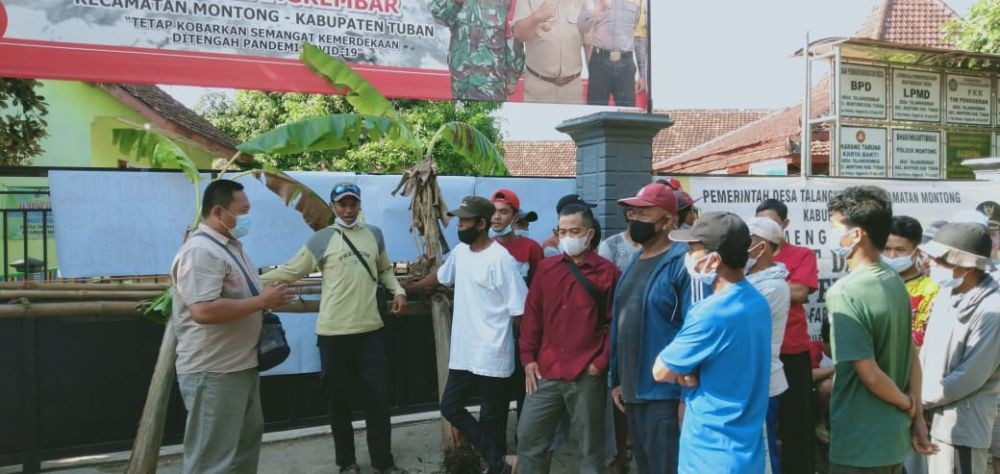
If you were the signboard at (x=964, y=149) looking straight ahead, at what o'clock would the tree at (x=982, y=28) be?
The tree is roughly at 6 o'clock from the signboard.

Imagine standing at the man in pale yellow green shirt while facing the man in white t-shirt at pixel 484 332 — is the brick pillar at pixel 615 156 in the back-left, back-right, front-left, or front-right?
front-left

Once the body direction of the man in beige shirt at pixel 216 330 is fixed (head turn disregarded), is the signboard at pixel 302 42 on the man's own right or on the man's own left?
on the man's own left

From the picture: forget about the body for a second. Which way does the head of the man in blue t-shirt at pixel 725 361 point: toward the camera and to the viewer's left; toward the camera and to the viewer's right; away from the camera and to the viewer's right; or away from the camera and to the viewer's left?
away from the camera and to the viewer's left

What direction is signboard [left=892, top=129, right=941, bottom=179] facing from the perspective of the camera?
toward the camera

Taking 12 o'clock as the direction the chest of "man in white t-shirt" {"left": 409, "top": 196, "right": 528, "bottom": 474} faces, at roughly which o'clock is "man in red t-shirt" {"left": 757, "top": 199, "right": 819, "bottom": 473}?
The man in red t-shirt is roughly at 8 o'clock from the man in white t-shirt.

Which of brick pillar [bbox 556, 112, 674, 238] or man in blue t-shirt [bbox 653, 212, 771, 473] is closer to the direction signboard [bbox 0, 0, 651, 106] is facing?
the man in blue t-shirt

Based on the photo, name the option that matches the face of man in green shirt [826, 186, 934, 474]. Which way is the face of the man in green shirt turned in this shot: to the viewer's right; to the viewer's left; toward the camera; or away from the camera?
to the viewer's left

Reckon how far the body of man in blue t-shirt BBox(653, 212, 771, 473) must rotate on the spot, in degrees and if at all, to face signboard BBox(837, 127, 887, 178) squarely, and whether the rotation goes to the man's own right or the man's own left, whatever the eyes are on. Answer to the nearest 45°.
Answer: approximately 45° to the man's own right

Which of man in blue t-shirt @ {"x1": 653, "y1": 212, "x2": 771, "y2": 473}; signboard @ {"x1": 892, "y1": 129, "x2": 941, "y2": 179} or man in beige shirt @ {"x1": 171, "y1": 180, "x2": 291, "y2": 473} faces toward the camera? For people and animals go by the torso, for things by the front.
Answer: the signboard

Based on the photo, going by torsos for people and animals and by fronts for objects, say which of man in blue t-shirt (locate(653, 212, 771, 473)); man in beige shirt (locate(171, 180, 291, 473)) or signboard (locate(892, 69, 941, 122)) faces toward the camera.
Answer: the signboard

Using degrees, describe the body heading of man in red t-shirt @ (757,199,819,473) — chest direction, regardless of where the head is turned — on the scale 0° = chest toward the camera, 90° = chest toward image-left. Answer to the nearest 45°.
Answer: approximately 45°

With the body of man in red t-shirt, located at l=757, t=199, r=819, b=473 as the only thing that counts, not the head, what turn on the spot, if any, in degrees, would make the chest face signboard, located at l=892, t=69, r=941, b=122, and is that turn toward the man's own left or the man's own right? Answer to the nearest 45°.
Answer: approximately 135° to the man's own right

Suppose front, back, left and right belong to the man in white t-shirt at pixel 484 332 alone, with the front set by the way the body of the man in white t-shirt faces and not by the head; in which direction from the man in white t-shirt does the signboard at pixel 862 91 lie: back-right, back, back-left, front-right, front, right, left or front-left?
back

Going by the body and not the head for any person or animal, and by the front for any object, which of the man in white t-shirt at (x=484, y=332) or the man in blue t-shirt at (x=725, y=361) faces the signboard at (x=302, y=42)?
the man in blue t-shirt
